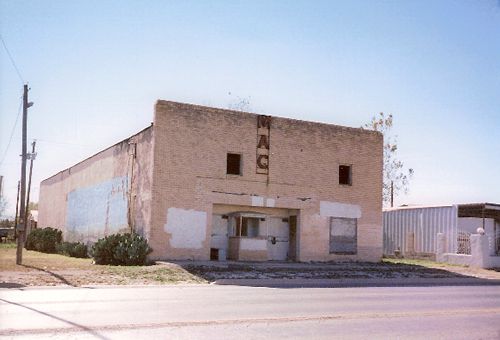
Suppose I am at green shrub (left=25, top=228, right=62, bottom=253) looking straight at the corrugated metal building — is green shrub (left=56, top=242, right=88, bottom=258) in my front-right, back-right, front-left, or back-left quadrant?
front-right

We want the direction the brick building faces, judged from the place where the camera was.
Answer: facing the viewer and to the right of the viewer

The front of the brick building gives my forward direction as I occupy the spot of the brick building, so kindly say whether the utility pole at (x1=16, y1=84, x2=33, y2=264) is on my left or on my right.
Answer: on my right

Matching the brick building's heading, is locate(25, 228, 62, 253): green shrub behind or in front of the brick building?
behind

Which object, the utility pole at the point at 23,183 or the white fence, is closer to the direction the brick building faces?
the white fence

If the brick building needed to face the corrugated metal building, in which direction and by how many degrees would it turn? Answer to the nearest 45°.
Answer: approximately 90° to its left

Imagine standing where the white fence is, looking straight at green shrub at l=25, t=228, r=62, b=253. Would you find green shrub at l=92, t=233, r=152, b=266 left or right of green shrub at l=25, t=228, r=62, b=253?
left

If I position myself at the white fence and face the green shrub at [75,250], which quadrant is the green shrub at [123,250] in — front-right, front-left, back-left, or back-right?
front-left

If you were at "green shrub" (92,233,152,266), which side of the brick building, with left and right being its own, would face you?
right

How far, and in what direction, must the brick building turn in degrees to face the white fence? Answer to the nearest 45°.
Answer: approximately 45° to its left
